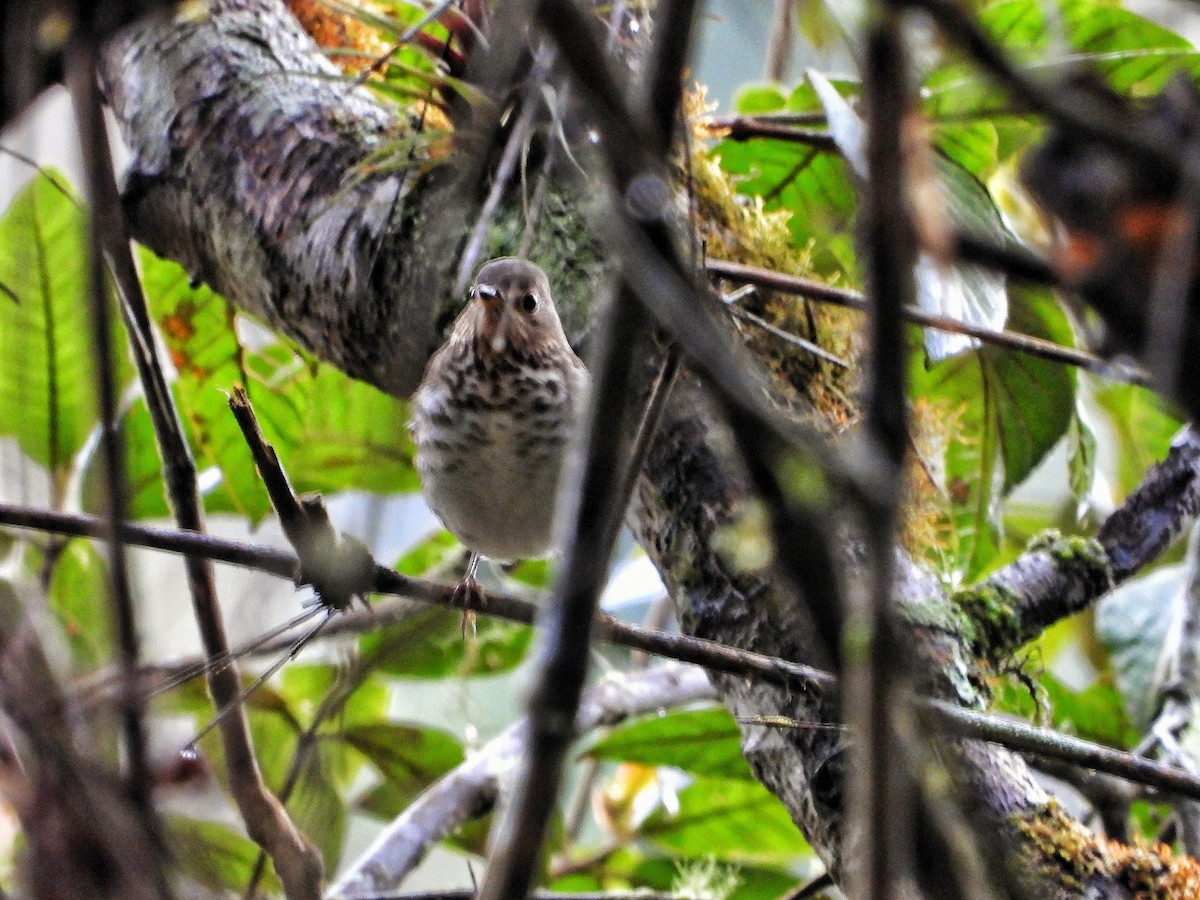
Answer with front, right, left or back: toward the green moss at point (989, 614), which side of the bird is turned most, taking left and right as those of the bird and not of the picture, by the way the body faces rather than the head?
left

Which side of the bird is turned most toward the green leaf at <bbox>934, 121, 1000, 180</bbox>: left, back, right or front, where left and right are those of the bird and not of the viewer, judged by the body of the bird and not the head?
left

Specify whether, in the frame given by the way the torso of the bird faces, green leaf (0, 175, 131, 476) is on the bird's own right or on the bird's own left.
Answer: on the bird's own right

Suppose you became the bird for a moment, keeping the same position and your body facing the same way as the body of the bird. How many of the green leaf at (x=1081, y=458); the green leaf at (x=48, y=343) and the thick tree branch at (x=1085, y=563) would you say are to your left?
2

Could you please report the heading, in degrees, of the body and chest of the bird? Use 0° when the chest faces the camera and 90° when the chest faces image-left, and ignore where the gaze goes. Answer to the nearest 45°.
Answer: approximately 0°

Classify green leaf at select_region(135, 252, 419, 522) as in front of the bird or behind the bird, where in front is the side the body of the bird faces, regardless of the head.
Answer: behind
